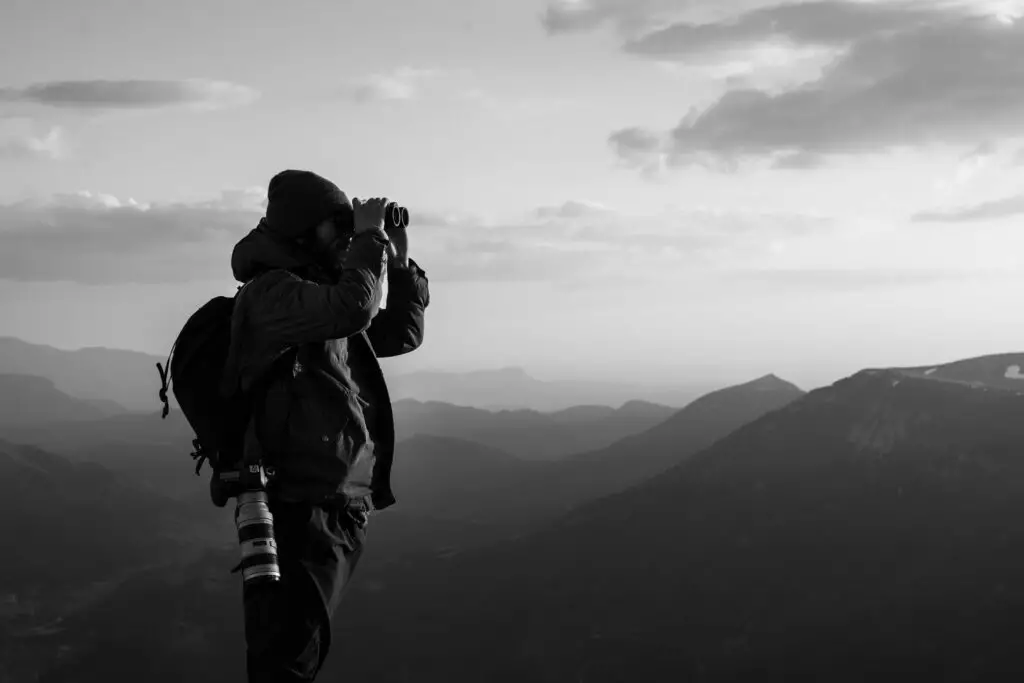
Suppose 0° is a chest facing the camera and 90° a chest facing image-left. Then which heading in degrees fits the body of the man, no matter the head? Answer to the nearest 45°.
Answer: approximately 315°
